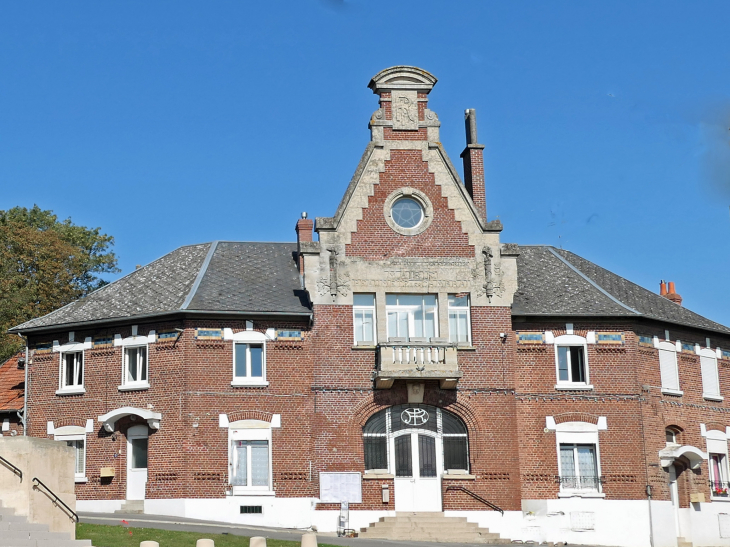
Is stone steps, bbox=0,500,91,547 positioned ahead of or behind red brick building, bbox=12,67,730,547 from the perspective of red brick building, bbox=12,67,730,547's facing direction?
ahead

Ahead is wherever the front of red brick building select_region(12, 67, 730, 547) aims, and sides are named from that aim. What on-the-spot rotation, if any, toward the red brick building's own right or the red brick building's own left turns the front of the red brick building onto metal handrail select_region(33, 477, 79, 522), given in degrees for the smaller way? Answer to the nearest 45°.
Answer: approximately 45° to the red brick building's own right

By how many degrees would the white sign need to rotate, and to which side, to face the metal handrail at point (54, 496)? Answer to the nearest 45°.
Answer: approximately 45° to its right

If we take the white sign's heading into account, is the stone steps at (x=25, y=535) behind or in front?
in front
